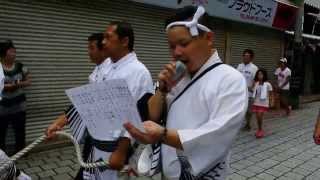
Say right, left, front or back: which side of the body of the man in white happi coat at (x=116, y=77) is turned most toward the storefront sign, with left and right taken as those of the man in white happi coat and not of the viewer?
back

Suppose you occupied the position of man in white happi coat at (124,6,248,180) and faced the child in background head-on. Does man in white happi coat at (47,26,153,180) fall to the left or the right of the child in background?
left

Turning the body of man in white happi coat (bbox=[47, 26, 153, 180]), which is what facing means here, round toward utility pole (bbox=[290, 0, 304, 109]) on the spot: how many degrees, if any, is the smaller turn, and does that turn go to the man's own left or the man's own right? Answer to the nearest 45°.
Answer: approximately 180°

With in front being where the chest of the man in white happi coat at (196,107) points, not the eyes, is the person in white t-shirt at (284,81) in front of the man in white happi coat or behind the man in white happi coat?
behind

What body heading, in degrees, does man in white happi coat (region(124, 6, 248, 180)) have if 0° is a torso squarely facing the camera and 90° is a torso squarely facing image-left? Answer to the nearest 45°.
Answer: approximately 45°

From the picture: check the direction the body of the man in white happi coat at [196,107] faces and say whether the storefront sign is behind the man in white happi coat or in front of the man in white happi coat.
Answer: behind
